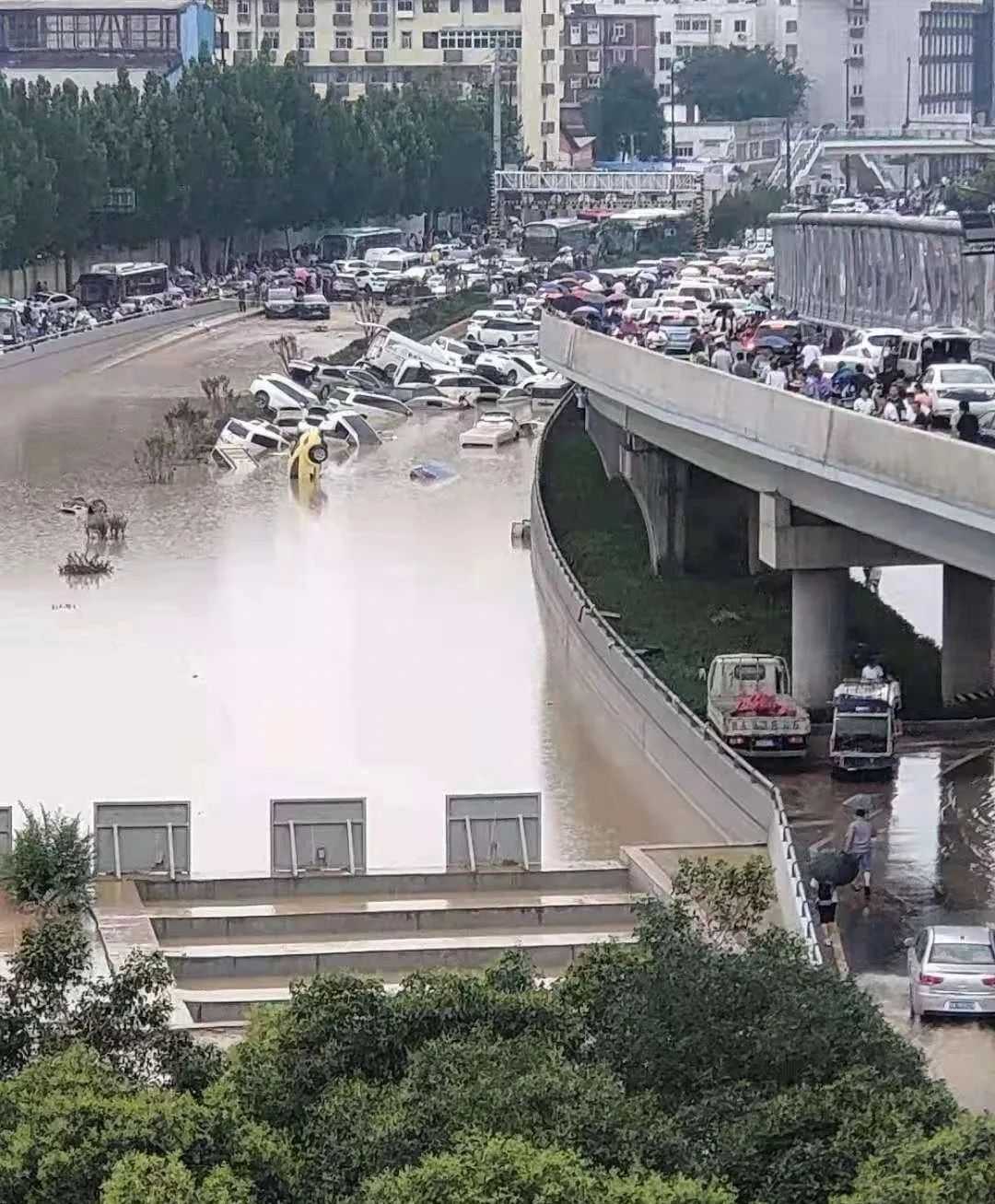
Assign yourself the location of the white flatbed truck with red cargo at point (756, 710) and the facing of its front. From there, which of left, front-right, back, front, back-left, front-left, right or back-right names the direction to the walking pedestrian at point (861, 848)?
back

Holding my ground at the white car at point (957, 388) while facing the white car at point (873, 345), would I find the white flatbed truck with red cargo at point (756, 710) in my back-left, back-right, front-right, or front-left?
back-left

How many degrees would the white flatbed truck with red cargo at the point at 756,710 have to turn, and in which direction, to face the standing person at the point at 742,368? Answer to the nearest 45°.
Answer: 0° — it already faces them
